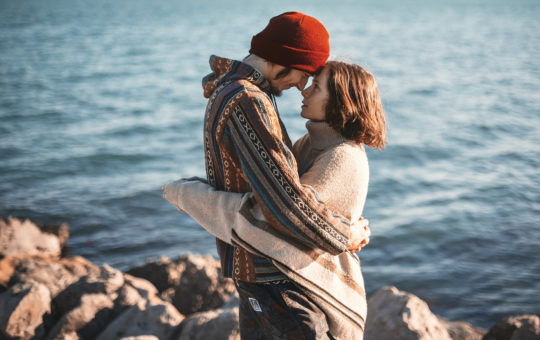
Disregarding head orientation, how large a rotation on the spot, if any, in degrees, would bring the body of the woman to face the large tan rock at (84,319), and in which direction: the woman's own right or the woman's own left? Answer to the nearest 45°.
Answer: approximately 45° to the woman's own right

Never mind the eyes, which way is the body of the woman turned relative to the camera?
to the viewer's left

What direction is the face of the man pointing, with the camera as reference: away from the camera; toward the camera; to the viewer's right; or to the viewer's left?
to the viewer's right

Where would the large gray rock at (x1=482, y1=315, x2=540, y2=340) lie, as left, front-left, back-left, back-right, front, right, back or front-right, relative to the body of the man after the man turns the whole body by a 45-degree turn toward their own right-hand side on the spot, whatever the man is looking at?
left

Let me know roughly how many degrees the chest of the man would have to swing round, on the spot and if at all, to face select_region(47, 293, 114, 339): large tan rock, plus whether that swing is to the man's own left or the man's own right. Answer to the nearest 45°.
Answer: approximately 135° to the man's own left

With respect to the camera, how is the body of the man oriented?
to the viewer's right

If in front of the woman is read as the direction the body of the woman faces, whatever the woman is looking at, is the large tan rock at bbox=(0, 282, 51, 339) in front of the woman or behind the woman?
in front

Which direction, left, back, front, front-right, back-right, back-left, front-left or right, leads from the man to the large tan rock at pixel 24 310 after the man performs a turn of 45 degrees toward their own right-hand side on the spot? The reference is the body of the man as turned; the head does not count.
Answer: back

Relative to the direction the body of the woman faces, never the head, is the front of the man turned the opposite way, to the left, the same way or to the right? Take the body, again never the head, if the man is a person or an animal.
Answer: the opposite way

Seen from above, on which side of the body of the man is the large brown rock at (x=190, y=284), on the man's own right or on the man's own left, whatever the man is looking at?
on the man's own left
